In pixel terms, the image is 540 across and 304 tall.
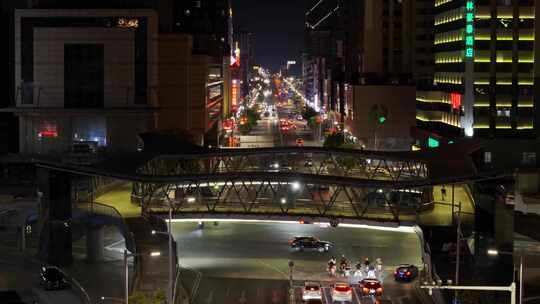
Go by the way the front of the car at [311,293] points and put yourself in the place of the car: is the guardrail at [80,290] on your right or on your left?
on your left

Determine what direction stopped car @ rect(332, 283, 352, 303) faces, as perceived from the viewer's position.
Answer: facing away from the viewer

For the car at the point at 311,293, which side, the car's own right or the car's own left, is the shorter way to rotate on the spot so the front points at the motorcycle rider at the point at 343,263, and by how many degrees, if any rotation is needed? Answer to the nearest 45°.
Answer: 0° — it already faces them

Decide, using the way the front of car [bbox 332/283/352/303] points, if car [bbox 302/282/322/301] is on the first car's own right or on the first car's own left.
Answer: on the first car's own left

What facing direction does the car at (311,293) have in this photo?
away from the camera

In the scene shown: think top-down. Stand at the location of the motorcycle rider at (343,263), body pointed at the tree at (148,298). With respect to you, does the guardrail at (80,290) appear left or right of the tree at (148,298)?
right

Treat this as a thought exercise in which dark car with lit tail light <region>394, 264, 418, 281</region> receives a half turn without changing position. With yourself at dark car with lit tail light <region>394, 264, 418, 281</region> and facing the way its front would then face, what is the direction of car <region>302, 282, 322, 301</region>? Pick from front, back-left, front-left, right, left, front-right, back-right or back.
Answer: front

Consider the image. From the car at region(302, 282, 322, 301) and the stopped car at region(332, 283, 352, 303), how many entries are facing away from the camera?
2

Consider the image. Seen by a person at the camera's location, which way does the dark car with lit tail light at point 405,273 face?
facing away from the viewer and to the right of the viewer

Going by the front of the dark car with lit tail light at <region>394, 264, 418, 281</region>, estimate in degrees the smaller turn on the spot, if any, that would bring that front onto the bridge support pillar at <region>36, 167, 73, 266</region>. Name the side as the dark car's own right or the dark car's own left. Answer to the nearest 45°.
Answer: approximately 135° to the dark car's own left

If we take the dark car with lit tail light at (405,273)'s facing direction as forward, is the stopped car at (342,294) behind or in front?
behind

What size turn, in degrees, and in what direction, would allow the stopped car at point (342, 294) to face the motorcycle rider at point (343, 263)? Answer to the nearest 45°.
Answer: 0° — it already faces them

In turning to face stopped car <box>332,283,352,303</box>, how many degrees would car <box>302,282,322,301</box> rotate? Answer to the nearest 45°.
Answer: approximately 90° to its right
